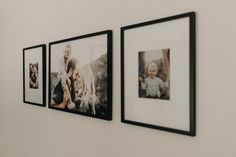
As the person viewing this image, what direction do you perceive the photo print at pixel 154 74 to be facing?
facing the viewer and to the left of the viewer

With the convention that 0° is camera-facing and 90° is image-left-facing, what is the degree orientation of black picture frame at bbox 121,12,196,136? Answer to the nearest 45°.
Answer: approximately 45°
